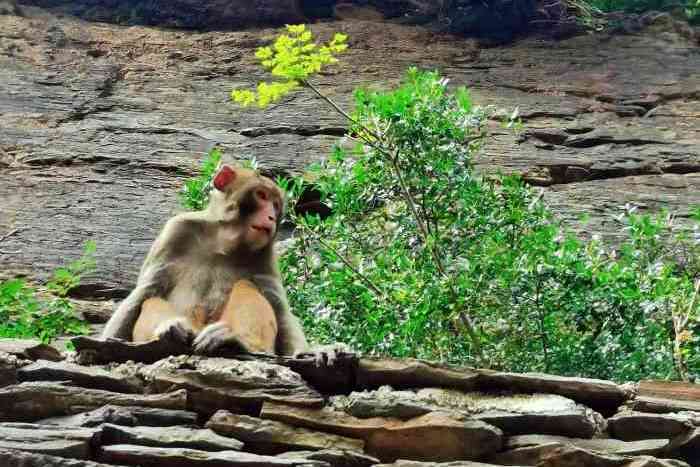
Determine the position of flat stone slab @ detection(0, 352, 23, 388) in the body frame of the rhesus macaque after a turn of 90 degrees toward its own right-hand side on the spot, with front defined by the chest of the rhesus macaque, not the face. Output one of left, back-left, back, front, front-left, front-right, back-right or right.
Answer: front-left

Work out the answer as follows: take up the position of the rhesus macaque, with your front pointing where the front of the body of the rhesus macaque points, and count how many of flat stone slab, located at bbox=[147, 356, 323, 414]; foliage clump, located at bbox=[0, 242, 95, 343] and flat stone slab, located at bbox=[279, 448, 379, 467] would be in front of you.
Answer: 2

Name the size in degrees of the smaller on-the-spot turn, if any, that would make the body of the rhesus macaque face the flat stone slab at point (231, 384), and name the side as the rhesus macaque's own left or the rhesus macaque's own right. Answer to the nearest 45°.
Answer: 0° — it already faces it

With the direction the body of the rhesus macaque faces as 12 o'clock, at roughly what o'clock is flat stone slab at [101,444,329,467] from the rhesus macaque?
The flat stone slab is roughly at 12 o'clock from the rhesus macaque.

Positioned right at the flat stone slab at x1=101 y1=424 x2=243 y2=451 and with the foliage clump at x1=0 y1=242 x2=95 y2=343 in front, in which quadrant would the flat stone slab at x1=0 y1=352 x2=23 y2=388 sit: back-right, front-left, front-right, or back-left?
front-left

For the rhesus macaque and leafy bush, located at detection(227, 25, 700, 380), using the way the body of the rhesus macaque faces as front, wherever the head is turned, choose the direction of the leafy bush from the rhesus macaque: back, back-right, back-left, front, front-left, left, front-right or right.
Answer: back-left

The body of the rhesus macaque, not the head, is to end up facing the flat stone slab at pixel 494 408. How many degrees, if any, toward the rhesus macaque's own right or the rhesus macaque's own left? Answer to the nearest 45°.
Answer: approximately 45° to the rhesus macaque's own left

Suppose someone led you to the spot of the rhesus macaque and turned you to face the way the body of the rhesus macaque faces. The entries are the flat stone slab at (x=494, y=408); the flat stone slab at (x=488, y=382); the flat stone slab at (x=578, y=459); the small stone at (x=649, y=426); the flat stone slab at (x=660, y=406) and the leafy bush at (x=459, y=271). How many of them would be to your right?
0

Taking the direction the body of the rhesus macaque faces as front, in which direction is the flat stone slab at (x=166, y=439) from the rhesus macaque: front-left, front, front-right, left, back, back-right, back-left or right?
front

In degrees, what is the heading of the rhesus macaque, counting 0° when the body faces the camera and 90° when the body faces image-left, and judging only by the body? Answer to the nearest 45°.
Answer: approximately 0°

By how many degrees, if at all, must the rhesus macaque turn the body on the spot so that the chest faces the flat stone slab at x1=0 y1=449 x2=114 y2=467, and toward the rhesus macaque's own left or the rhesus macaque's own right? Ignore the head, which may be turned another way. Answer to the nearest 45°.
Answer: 0° — it already faces it

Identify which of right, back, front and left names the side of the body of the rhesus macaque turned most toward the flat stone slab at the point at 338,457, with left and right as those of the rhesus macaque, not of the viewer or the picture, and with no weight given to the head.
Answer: front

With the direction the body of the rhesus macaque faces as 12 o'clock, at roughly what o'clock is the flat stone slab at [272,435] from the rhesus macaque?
The flat stone slab is roughly at 12 o'clock from the rhesus macaque.

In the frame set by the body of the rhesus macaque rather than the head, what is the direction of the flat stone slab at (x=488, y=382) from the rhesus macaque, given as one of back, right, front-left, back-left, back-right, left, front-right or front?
front-left

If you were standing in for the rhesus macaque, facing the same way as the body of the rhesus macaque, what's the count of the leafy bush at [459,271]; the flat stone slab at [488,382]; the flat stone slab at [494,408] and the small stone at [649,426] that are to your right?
0

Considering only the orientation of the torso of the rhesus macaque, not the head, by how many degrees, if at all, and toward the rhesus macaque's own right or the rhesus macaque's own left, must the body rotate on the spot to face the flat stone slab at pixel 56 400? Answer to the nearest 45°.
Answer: approximately 45° to the rhesus macaque's own right

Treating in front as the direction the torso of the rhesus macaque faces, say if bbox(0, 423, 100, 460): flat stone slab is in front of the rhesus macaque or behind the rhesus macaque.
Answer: in front

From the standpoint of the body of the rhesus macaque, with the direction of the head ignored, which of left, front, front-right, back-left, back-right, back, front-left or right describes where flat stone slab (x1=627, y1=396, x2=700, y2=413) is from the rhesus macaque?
front-left

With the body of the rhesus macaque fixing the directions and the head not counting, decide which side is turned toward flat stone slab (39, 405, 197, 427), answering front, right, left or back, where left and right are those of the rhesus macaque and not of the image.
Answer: front

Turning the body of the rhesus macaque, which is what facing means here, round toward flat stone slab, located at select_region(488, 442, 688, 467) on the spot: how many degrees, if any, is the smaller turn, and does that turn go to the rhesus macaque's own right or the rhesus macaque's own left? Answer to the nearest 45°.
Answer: approximately 45° to the rhesus macaque's own left
